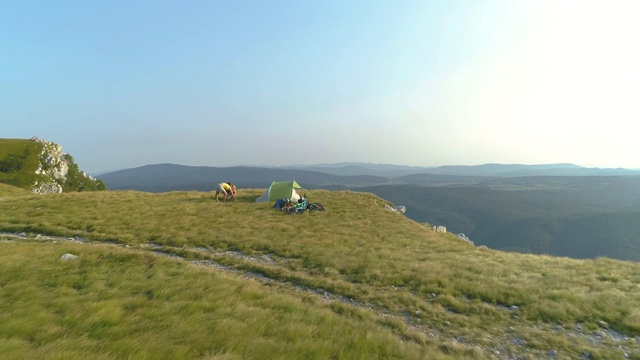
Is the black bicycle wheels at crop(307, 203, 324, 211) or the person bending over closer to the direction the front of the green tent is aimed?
the black bicycle wheels

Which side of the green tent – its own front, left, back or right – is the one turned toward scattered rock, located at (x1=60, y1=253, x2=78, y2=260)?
right

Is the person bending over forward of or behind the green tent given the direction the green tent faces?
behind

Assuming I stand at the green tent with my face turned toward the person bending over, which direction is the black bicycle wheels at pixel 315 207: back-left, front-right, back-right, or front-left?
back-left
